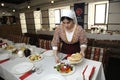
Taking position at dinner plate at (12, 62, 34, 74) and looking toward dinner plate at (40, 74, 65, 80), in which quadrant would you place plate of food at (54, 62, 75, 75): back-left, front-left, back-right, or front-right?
front-left

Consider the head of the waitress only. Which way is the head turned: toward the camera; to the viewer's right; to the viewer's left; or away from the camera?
toward the camera

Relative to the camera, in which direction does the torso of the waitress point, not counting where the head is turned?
toward the camera

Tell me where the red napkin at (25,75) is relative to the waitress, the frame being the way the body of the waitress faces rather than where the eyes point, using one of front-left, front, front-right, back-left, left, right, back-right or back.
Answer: front-right

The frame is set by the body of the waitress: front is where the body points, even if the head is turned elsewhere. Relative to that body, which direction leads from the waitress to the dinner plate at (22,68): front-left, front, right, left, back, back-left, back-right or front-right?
front-right

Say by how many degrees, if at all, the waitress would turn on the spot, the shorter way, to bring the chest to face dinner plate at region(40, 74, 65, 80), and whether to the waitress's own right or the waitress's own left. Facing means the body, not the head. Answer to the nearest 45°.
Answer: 0° — they already face it

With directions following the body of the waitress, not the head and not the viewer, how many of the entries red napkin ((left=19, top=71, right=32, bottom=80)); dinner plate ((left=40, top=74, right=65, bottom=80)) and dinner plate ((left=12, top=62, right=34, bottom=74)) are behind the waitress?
0
